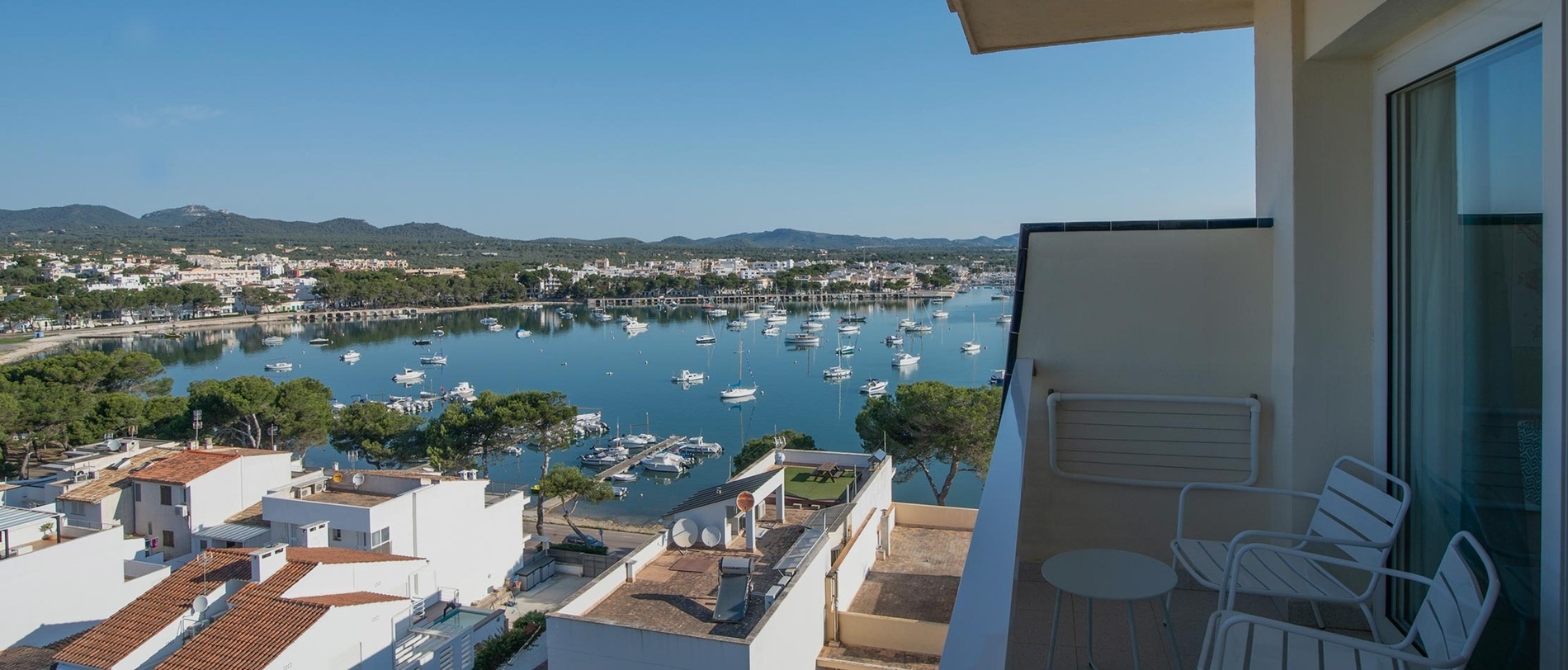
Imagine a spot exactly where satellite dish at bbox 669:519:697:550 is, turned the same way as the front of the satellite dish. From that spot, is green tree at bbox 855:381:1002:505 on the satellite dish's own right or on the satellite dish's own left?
on the satellite dish's own left

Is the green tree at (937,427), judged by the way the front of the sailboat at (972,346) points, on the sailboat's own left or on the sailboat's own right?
on the sailboat's own right

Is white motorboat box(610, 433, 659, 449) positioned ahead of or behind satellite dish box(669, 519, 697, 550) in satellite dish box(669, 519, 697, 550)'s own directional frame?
behind

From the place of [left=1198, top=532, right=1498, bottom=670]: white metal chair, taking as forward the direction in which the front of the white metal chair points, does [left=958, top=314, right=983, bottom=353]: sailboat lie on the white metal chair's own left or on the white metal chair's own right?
on the white metal chair's own right

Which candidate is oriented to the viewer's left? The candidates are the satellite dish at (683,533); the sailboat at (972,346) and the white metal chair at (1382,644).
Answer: the white metal chair
